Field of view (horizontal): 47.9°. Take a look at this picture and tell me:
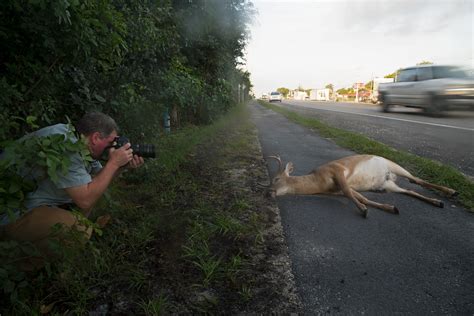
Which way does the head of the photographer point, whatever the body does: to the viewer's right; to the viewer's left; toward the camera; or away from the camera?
to the viewer's right

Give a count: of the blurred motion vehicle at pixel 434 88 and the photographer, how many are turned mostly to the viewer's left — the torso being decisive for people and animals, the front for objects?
0

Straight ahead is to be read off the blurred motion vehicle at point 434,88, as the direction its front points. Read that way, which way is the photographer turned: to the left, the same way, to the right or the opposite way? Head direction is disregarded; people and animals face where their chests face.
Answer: to the left

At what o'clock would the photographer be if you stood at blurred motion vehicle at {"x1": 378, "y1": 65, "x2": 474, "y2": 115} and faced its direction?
The photographer is roughly at 2 o'clock from the blurred motion vehicle.

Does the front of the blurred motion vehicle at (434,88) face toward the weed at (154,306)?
no

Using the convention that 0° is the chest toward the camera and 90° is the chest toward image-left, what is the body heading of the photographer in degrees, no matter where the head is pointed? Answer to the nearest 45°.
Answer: approximately 270°
